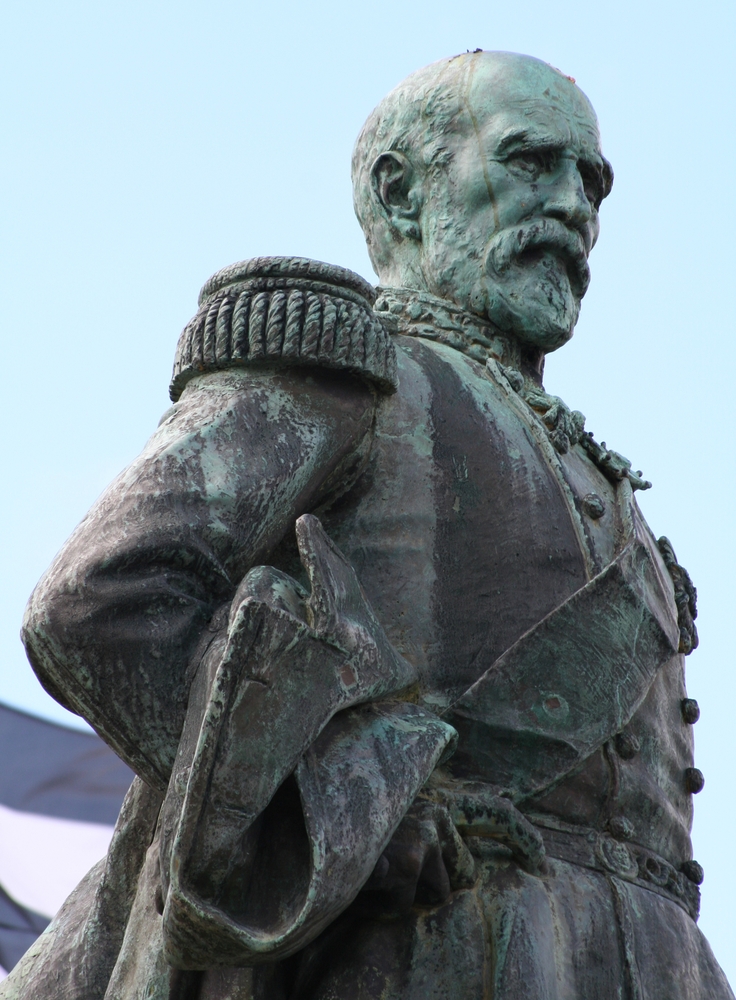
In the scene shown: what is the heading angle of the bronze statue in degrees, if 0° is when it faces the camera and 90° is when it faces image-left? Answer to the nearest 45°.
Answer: approximately 315°
